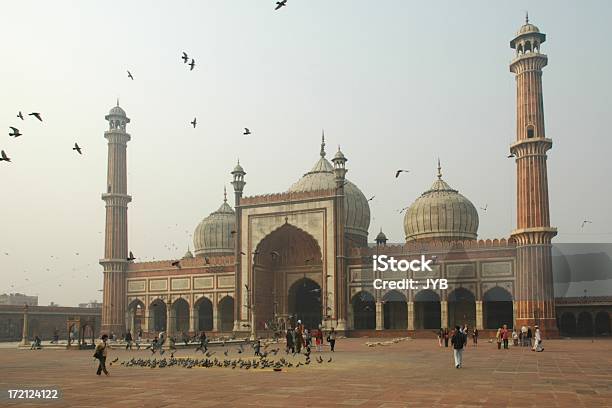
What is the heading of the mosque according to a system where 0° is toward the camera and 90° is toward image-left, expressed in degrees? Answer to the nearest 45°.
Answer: approximately 45°
